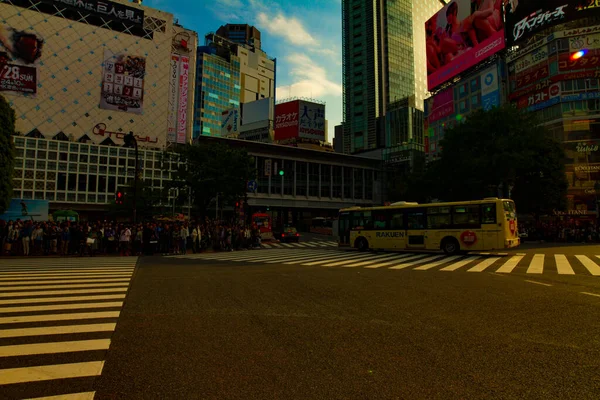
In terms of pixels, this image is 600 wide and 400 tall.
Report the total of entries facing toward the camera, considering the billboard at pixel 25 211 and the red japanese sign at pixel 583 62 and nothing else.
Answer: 2

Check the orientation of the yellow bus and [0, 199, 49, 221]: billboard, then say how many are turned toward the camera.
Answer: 1

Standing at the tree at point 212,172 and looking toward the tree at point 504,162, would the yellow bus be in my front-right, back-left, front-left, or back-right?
front-right

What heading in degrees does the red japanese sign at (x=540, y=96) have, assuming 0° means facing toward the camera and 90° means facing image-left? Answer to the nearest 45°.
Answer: approximately 45°

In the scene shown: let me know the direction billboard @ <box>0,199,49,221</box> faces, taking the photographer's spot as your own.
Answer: facing the viewer

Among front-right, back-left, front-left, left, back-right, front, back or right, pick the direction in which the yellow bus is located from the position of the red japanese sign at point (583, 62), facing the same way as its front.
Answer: front

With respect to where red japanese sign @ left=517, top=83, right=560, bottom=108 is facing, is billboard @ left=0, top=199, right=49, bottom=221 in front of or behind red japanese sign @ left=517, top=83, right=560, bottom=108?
in front

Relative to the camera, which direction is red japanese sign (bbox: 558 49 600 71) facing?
toward the camera

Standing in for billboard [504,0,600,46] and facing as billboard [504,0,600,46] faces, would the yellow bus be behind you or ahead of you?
ahead

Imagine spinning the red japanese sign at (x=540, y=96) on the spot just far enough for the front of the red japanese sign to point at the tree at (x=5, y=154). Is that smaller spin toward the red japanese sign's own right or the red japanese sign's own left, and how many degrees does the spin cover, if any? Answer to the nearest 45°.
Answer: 0° — it already faces it

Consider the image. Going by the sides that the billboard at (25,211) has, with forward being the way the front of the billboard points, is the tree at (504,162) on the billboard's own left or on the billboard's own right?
on the billboard's own left

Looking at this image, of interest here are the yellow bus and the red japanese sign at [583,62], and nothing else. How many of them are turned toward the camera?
1
